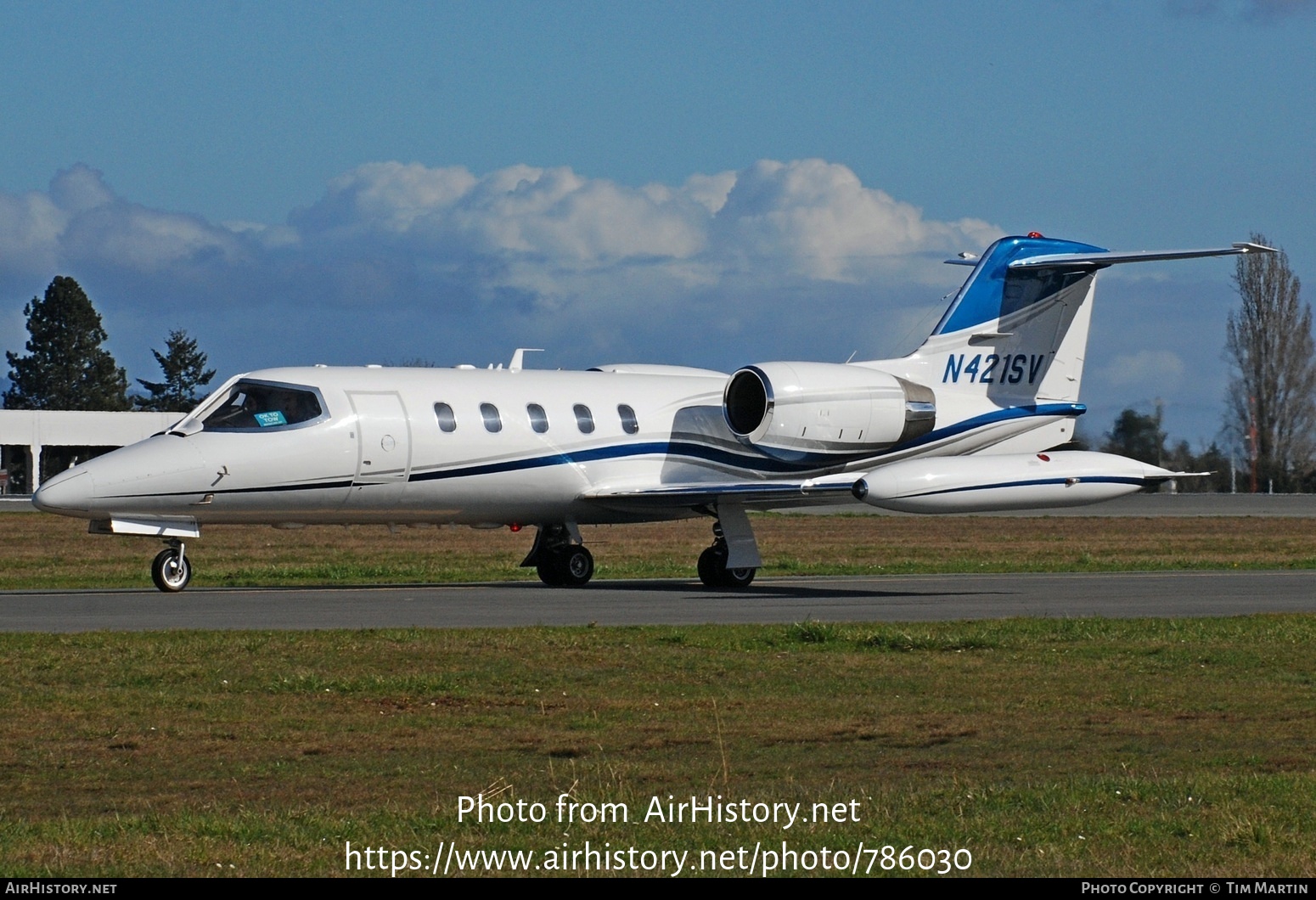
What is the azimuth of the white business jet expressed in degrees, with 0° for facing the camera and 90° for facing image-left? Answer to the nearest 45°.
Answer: approximately 45°
